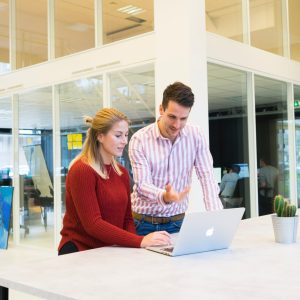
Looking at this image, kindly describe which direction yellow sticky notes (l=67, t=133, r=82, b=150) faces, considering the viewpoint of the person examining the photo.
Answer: facing the viewer

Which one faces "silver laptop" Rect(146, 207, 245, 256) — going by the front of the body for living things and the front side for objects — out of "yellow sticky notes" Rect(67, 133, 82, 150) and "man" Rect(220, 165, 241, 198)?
the yellow sticky notes

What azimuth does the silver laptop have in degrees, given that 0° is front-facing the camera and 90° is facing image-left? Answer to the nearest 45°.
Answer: approximately 135°

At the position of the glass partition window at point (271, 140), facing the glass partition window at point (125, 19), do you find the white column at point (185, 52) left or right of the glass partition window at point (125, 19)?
left

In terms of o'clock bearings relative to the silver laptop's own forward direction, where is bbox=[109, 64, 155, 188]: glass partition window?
The glass partition window is roughly at 1 o'clock from the silver laptop.

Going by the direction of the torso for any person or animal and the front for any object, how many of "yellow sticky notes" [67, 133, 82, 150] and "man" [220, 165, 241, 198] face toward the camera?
1

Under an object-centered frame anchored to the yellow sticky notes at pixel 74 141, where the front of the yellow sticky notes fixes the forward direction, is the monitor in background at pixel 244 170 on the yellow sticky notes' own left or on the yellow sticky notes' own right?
on the yellow sticky notes' own left

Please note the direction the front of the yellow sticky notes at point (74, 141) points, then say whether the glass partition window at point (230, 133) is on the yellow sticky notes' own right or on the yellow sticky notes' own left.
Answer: on the yellow sticky notes' own left

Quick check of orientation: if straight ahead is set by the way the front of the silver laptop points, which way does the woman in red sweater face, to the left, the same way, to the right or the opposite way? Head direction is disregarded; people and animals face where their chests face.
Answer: the opposite way
